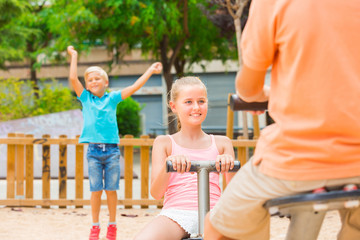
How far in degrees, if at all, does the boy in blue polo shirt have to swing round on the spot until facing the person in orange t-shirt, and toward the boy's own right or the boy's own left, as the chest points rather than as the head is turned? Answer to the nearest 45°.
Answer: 0° — they already face them

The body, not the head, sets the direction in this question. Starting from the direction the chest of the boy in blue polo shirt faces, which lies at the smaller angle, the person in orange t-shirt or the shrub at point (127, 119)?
the person in orange t-shirt

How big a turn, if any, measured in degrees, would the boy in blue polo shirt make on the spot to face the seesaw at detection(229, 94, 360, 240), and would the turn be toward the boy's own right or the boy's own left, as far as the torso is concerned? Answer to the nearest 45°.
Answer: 0° — they already face it

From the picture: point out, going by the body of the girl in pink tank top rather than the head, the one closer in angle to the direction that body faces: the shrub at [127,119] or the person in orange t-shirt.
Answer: the person in orange t-shirt

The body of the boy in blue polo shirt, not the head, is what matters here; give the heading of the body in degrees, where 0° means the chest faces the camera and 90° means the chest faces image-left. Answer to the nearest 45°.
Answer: approximately 0°

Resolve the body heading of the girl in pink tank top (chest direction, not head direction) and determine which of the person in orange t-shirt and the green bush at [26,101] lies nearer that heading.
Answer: the person in orange t-shirt

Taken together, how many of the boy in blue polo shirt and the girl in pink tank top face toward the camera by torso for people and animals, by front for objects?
2

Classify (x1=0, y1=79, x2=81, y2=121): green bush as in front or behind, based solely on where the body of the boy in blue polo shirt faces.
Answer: behind
